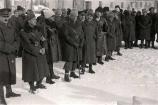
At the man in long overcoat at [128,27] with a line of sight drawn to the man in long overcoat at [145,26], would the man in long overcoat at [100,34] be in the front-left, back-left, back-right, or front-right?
back-right

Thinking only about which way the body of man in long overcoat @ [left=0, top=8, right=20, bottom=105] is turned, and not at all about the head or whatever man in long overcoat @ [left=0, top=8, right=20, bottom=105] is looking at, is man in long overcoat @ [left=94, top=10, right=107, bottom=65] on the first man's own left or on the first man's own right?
on the first man's own left

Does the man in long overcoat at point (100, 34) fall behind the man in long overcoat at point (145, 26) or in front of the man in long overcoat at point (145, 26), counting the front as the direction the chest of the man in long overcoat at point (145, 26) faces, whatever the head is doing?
in front

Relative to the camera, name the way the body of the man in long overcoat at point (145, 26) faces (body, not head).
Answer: toward the camera

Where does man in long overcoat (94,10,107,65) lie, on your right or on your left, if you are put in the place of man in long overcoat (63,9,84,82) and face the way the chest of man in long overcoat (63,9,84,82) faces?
on your left

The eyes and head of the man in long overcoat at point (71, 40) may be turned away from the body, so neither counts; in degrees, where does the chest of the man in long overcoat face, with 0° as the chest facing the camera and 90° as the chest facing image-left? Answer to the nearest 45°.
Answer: approximately 315°

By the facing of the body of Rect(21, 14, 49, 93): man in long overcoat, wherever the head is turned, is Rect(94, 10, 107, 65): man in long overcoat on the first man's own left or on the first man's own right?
on the first man's own left

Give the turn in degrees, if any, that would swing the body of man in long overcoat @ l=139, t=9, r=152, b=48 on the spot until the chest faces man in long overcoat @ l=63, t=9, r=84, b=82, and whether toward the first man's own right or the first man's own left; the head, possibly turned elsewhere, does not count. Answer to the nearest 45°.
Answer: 0° — they already face them

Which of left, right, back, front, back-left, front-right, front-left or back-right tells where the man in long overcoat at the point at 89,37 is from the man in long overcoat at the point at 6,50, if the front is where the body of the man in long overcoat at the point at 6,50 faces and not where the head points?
left

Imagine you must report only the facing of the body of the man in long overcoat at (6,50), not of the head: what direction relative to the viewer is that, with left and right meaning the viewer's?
facing the viewer and to the right of the viewer
